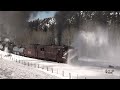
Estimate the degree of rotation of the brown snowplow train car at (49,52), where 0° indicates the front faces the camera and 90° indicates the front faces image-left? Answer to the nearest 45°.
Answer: approximately 315°
